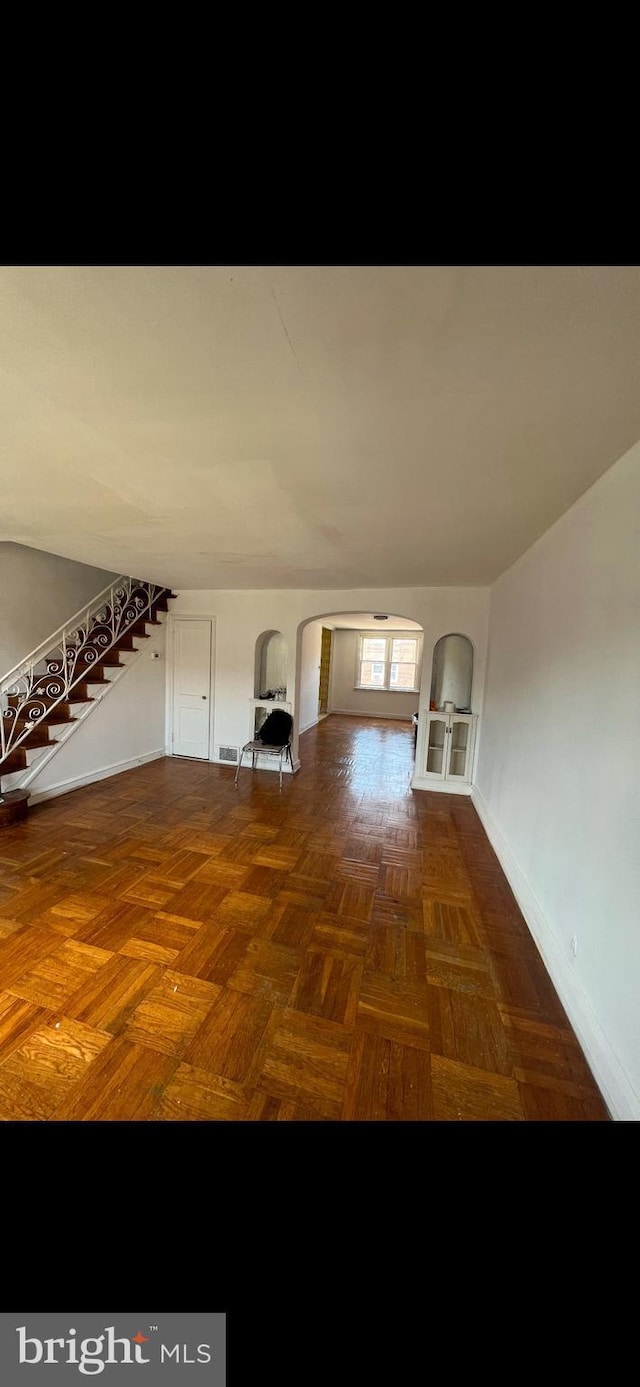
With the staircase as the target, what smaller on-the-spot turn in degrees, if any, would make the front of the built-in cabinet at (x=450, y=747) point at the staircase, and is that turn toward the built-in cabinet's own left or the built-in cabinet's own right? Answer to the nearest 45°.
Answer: approximately 45° to the built-in cabinet's own right

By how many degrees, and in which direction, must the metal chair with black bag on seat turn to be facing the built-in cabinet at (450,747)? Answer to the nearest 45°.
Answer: approximately 135° to its left

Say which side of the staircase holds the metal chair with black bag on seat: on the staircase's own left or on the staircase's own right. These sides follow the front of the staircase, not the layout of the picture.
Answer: on the staircase's own left

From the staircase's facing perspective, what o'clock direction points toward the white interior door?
The white interior door is roughly at 7 o'clock from the staircase.

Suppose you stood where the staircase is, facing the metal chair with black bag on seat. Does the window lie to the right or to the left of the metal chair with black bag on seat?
left

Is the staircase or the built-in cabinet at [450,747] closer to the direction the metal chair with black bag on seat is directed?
the staircase

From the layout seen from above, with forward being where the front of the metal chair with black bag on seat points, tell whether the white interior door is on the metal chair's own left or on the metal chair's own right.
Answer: on the metal chair's own right

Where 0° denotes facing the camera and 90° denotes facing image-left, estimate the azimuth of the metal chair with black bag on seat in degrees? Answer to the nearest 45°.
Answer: approximately 45°

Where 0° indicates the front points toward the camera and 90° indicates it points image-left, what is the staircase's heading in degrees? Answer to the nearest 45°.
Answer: approximately 45°
